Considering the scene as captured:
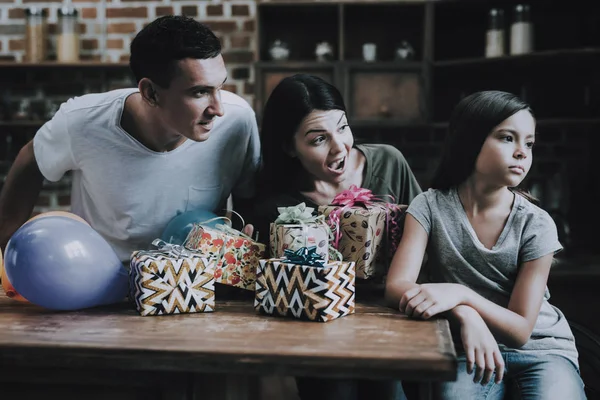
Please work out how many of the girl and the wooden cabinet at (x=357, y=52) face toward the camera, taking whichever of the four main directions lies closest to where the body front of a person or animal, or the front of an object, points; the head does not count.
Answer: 2

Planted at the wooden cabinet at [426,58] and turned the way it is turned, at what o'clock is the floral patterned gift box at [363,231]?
The floral patterned gift box is roughly at 12 o'clock from the wooden cabinet.

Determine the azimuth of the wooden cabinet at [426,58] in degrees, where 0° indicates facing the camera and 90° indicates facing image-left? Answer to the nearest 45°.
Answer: approximately 0°

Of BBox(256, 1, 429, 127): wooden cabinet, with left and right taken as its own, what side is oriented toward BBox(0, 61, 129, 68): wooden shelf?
right

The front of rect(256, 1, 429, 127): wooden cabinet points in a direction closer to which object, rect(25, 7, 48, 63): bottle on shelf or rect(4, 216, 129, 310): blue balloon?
the blue balloon
